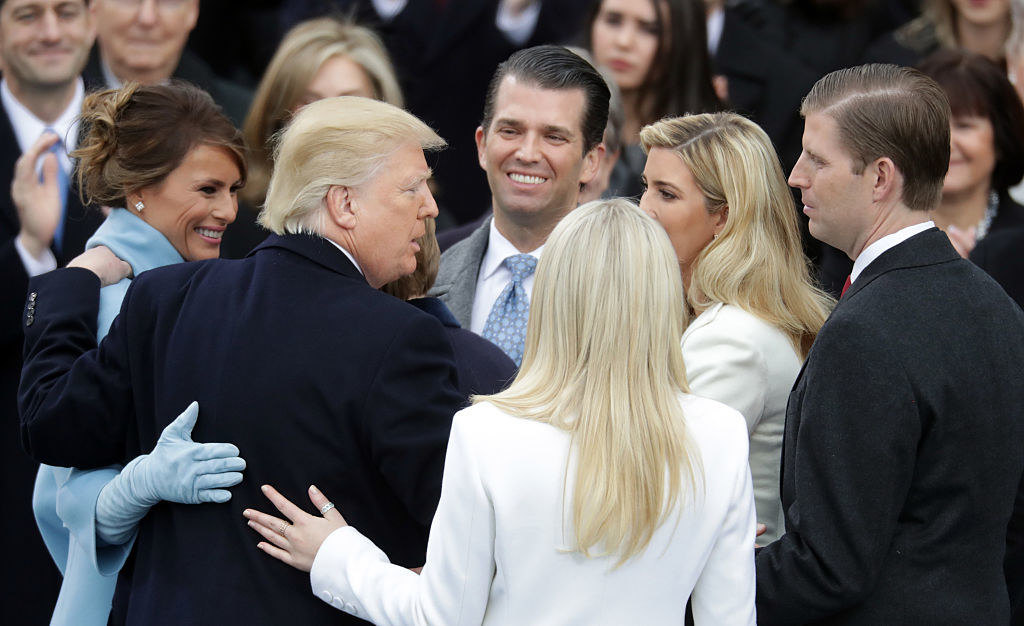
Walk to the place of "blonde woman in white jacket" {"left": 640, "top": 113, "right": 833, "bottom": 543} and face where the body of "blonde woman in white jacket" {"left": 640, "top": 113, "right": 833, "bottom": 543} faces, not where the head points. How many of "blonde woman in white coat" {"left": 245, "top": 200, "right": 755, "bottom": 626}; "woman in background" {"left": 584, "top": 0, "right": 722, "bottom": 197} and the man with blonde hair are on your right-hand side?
1

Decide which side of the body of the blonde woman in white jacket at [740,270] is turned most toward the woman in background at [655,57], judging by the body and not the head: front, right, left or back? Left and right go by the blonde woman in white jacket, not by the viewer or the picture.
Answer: right

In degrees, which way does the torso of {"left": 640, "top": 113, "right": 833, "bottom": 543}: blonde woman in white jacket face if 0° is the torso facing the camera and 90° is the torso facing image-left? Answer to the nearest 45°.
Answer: approximately 90°

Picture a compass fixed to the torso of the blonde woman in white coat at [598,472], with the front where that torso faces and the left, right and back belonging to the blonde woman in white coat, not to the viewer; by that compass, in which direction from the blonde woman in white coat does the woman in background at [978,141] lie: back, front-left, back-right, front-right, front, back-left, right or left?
front-right

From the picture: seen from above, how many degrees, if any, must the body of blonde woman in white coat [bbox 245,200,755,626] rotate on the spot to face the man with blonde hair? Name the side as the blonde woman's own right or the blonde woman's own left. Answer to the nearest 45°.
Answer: approximately 45° to the blonde woman's own left

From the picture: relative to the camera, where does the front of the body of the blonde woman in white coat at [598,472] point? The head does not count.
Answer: away from the camera

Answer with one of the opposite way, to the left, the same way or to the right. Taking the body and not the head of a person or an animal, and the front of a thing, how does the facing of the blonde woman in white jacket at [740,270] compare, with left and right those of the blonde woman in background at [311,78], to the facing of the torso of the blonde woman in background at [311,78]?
to the right

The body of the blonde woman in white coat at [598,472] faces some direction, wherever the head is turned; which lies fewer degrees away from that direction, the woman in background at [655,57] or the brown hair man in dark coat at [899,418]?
the woman in background

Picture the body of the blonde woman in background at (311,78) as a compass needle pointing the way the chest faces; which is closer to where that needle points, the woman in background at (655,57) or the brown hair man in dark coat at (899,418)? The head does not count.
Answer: the brown hair man in dark coat

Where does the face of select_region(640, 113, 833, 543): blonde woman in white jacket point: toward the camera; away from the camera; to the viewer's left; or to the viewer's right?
to the viewer's left

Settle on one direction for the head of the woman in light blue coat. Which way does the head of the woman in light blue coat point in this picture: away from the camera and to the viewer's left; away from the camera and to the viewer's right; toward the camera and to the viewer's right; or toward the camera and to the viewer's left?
toward the camera and to the viewer's right

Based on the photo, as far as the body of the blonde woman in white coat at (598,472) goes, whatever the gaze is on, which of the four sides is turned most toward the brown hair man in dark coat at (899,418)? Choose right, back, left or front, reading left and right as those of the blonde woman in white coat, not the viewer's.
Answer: right

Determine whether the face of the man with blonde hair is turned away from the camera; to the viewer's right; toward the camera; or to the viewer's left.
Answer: to the viewer's right

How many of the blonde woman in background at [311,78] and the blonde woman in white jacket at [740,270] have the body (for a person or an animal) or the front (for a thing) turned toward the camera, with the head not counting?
1

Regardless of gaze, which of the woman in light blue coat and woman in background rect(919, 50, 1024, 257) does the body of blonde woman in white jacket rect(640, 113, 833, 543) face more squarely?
the woman in light blue coat

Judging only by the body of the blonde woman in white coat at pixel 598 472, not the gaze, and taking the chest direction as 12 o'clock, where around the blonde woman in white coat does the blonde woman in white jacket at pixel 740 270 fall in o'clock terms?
The blonde woman in white jacket is roughly at 1 o'clock from the blonde woman in white coat.

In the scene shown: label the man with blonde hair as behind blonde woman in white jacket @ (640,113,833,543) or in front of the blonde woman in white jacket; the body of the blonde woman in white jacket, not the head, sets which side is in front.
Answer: in front

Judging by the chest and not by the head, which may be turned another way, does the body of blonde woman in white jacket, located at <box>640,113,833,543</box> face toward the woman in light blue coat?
yes
